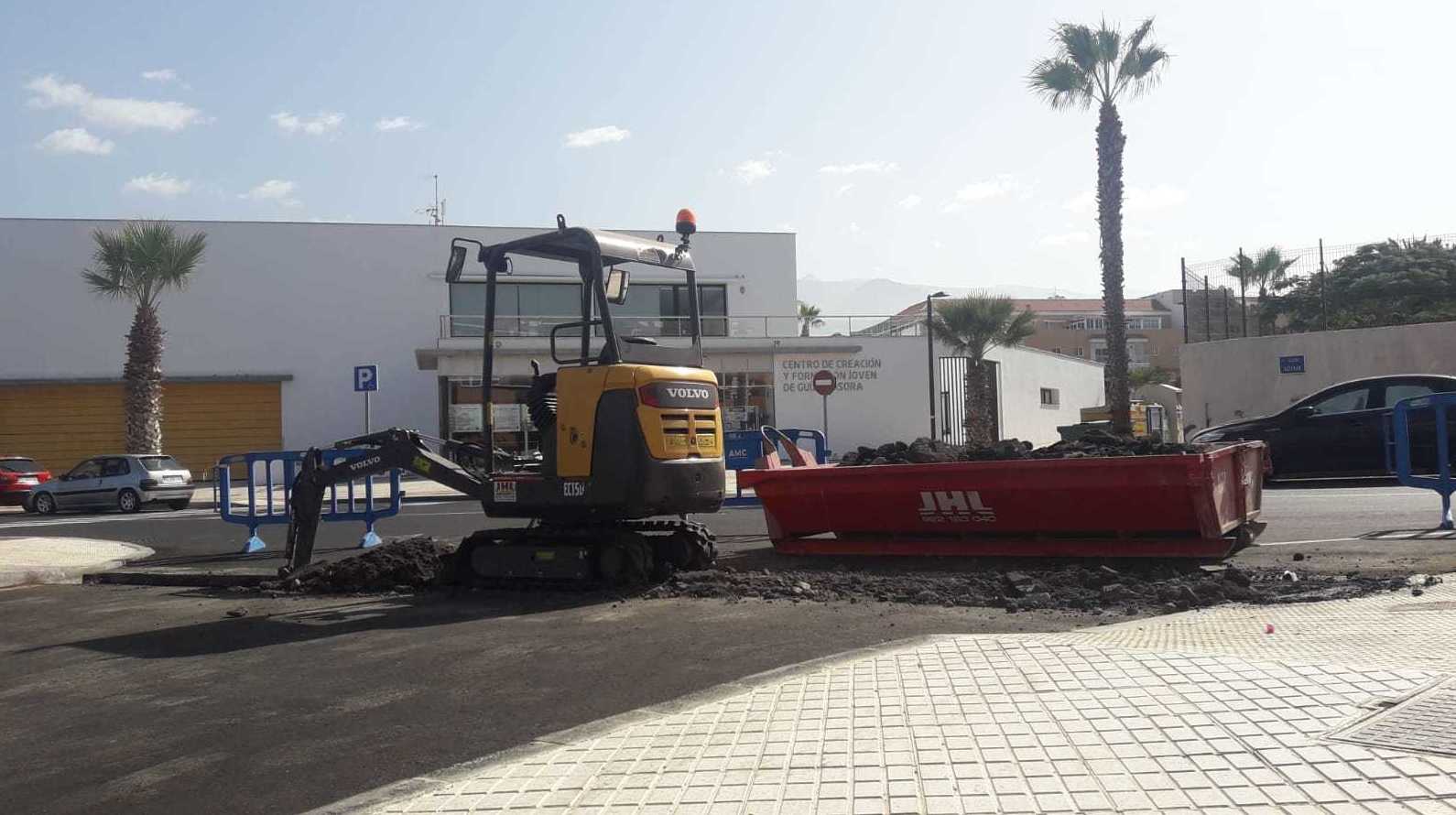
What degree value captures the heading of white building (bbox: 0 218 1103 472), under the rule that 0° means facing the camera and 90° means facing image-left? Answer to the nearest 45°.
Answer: approximately 0°

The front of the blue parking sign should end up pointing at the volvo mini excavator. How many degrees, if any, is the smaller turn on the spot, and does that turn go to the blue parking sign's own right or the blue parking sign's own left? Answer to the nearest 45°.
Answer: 0° — it already faces it

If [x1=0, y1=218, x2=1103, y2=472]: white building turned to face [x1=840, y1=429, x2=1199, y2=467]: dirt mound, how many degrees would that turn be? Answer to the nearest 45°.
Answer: approximately 45° to its left

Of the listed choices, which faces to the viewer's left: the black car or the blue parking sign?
the black car

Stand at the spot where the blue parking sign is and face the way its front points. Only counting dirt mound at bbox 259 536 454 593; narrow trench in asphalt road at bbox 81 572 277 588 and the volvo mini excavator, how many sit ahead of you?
3

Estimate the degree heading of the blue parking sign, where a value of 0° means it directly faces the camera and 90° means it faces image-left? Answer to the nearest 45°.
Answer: approximately 0°

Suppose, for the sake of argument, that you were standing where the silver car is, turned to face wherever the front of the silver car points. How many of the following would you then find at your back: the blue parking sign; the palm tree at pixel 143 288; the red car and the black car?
2

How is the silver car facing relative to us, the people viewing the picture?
facing away from the viewer and to the left of the viewer

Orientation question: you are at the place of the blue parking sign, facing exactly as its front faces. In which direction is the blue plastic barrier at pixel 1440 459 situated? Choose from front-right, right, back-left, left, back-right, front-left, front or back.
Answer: front-left

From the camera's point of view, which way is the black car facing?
to the viewer's left

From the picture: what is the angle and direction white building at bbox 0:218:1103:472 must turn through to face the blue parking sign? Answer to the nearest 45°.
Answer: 0° — it already faces it

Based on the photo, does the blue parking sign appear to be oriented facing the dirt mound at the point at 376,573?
yes

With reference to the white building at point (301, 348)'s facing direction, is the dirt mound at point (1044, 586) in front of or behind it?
in front

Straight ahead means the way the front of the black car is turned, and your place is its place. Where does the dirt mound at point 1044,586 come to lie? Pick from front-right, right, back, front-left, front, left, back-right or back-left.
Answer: left

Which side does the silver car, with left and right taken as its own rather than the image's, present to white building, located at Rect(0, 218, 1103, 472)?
right

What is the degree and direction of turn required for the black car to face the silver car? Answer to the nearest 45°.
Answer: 0° — it already faces it
